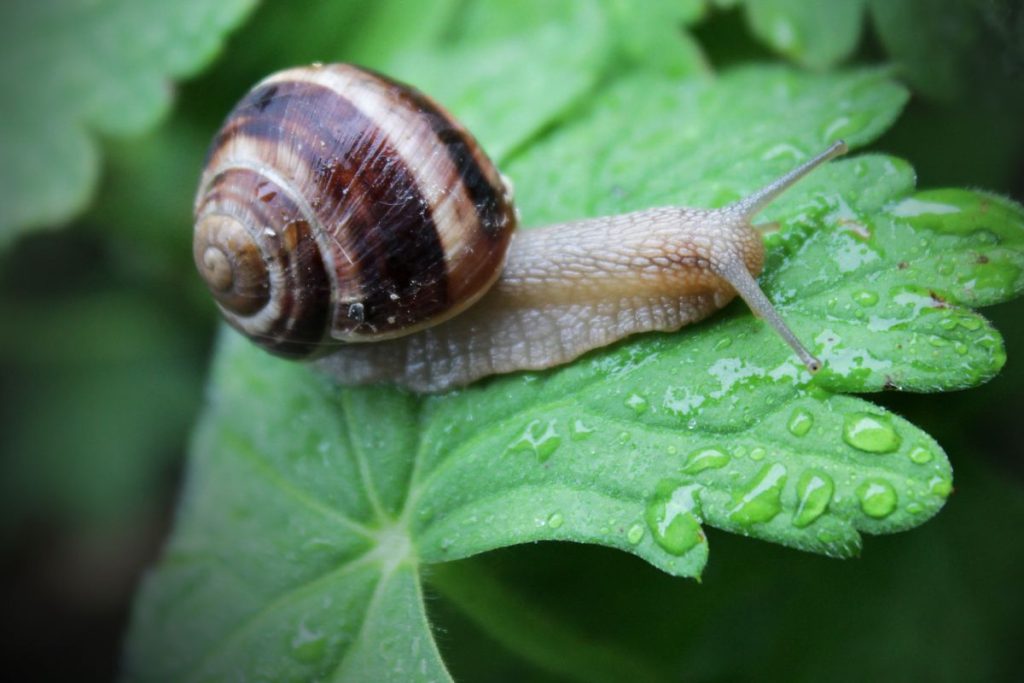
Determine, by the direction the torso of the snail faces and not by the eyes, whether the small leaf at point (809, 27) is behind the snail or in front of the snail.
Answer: in front

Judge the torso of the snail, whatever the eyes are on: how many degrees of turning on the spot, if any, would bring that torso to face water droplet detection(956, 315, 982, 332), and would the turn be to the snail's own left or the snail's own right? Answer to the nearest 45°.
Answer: approximately 45° to the snail's own right

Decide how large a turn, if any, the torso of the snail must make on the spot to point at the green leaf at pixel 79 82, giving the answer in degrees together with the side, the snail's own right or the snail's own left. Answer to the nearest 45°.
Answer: approximately 135° to the snail's own left

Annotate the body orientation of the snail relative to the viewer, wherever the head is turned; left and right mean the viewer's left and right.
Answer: facing to the right of the viewer

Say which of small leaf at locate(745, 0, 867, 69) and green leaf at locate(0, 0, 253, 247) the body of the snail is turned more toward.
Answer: the small leaf

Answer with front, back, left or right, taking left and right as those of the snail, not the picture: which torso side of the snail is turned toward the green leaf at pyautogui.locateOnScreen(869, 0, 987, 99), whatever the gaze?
front
